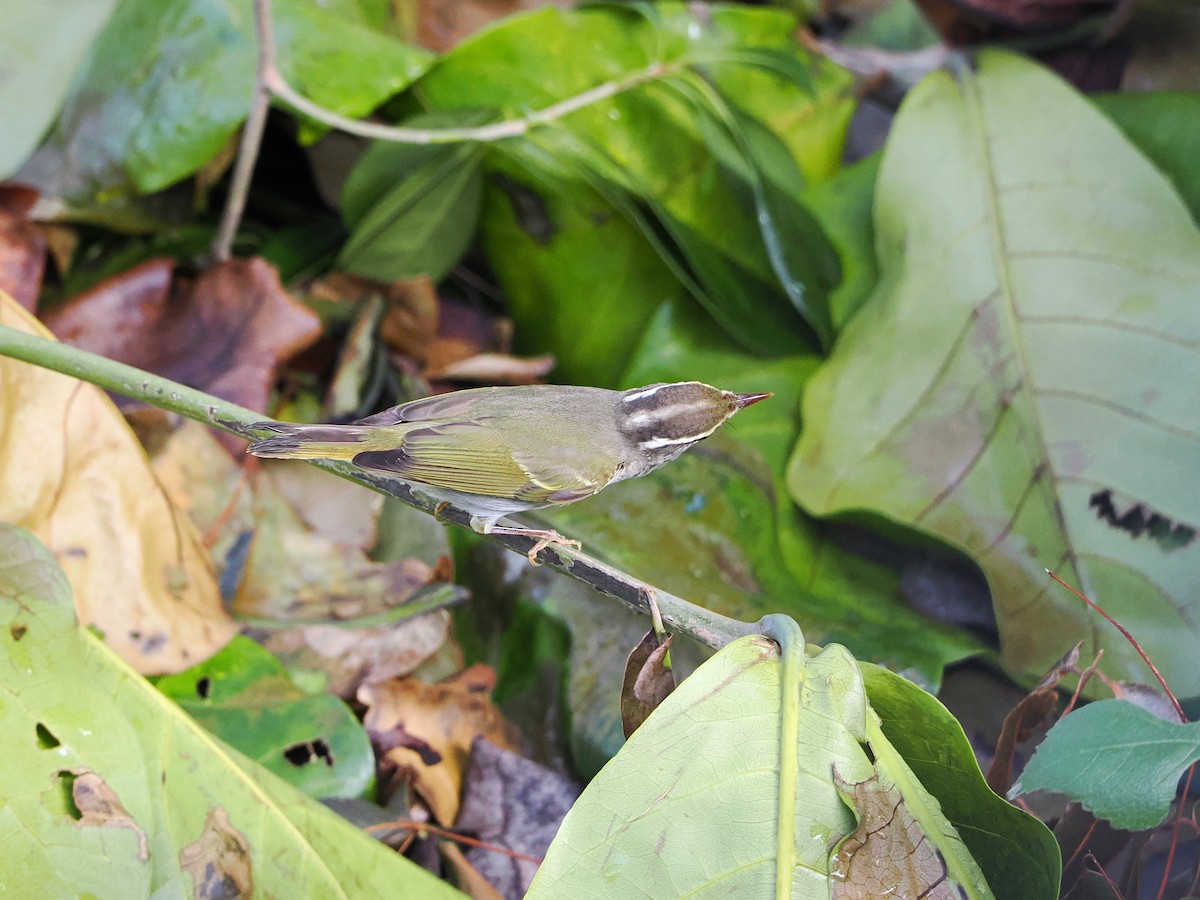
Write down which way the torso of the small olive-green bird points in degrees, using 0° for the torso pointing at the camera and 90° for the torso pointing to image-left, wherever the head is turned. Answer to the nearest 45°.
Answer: approximately 270°

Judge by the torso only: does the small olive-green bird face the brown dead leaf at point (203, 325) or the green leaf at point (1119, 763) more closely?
the green leaf

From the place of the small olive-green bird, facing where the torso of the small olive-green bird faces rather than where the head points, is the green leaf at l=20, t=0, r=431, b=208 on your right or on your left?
on your left

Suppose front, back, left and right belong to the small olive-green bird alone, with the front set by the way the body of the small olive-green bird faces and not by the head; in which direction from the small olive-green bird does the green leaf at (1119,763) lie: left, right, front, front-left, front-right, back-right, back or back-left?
front-right

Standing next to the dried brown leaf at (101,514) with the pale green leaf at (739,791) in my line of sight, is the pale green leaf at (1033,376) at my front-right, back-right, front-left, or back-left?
front-left

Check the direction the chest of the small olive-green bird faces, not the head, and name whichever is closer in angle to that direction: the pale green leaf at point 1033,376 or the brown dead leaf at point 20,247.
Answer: the pale green leaf

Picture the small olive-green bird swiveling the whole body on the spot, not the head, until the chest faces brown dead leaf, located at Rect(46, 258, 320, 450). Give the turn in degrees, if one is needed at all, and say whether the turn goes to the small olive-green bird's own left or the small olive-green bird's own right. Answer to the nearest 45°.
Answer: approximately 135° to the small olive-green bird's own left

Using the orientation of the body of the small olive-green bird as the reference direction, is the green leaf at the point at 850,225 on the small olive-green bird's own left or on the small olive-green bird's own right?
on the small olive-green bird's own left

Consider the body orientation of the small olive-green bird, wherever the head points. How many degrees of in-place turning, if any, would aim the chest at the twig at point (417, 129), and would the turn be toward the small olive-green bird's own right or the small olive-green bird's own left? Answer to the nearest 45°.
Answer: approximately 90° to the small olive-green bird's own left
